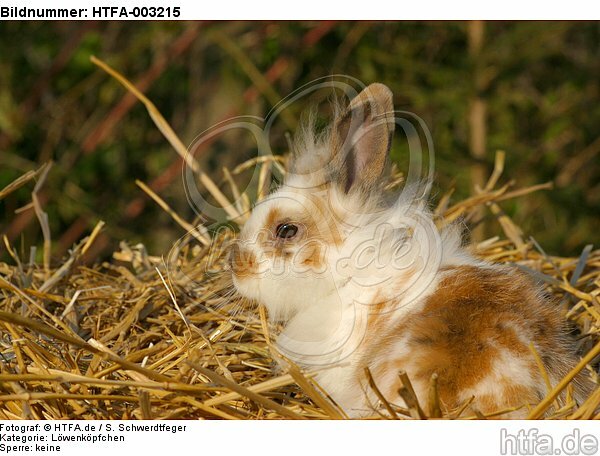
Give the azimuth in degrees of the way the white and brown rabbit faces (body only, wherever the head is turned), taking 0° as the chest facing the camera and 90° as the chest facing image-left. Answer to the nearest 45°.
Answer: approximately 90°
